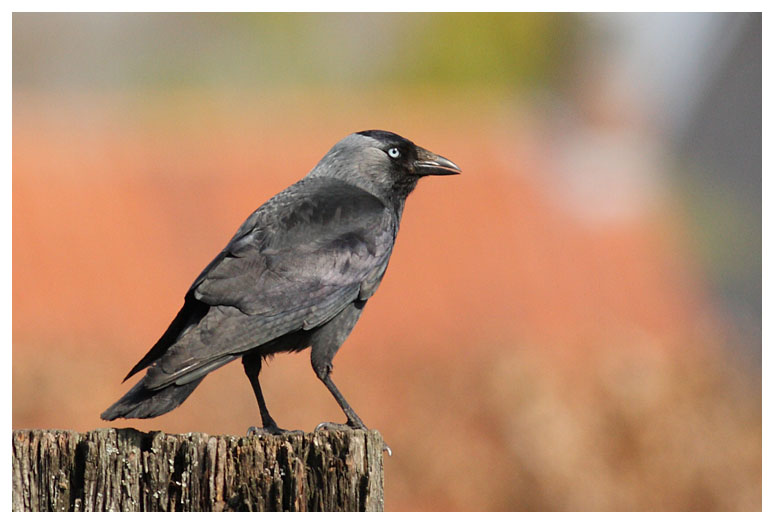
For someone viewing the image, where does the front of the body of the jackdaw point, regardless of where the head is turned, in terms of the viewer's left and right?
facing to the right of the viewer
